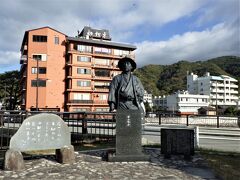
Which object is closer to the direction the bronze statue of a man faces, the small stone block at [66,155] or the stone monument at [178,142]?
the small stone block

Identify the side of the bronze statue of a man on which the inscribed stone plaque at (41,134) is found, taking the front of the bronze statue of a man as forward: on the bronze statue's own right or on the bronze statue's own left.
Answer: on the bronze statue's own right

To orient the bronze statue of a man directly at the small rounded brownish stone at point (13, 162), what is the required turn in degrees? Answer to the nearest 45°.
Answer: approximately 45° to its right

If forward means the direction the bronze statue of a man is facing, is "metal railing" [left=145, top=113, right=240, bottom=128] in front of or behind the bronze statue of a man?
behind

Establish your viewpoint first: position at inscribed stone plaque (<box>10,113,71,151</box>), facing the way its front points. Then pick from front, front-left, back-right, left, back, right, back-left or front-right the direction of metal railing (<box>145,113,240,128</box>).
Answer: back-left

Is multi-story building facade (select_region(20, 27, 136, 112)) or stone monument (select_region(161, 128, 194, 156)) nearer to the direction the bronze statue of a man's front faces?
the stone monument

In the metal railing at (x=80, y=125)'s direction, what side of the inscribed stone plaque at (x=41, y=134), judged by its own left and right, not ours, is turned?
back

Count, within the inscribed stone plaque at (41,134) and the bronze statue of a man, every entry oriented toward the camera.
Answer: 2

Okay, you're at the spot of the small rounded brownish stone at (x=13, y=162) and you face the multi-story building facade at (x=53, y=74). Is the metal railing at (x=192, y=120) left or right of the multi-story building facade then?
right

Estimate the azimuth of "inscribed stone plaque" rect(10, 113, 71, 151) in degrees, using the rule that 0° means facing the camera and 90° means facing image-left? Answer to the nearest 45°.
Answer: approximately 0°

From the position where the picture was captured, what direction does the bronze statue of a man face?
facing the viewer

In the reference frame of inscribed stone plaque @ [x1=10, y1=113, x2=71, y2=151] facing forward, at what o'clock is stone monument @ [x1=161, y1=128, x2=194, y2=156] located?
The stone monument is roughly at 9 o'clock from the inscribed stone plaque.

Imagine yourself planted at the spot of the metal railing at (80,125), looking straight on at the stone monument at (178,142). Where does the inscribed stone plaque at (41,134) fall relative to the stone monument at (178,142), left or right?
right
